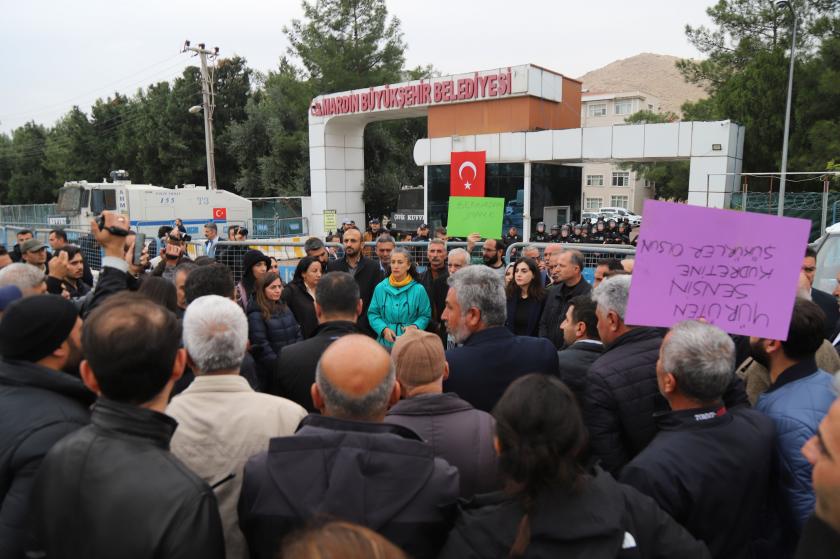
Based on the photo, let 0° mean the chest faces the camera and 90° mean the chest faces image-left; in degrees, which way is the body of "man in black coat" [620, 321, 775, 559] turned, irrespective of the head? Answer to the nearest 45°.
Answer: approximately 135°

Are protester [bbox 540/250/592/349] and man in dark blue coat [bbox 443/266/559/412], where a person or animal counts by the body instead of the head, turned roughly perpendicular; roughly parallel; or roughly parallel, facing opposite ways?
roughly perpendicular

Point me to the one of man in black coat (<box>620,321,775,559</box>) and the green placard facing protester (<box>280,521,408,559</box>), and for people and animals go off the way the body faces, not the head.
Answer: the green placard

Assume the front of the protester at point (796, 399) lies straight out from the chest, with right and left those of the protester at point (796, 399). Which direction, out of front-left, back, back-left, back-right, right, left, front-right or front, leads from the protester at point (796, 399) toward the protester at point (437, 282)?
front-right

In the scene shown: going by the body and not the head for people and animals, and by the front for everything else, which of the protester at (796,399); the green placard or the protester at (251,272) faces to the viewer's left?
the protester at (796,399)

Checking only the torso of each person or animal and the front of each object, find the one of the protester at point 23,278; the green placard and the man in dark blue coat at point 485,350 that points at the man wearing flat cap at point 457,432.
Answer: the green placard

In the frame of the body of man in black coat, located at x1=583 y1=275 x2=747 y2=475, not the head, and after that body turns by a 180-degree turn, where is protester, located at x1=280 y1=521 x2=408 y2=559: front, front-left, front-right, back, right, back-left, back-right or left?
front-right

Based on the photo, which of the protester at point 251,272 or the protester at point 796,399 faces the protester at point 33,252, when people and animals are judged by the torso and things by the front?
the protester at point 796,399

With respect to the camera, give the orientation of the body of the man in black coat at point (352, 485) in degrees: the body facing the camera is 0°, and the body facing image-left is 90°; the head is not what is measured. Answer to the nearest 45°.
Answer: approximately 180°

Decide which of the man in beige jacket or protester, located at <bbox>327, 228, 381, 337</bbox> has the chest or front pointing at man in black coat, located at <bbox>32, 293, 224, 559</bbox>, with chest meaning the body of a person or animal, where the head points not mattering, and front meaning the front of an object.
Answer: the protester

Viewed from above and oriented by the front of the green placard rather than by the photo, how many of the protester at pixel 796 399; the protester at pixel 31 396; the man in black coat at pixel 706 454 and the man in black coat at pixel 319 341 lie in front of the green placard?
4

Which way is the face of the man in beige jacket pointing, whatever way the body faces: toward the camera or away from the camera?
away from the camera
